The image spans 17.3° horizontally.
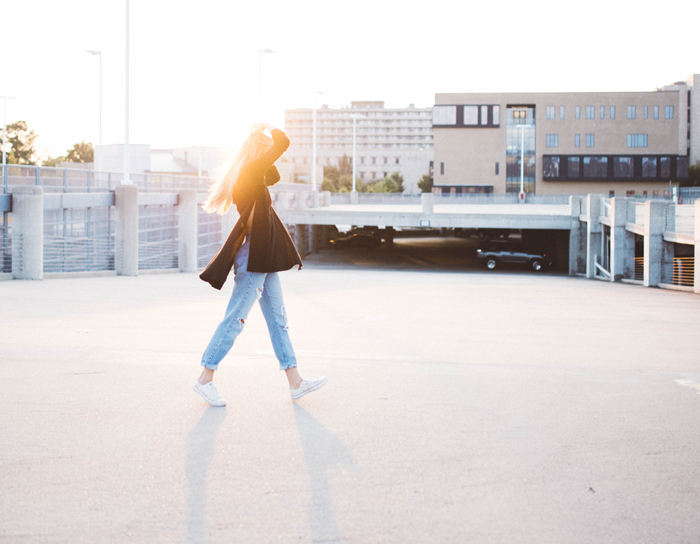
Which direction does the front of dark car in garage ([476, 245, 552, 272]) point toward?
to the viewer's right

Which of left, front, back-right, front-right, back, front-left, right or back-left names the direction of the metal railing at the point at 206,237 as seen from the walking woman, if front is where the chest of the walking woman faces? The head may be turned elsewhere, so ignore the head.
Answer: left

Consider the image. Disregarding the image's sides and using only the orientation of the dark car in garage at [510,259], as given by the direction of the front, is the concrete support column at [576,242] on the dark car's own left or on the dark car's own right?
on the dark car's own right

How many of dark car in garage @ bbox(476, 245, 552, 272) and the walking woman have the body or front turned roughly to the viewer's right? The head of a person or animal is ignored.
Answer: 2

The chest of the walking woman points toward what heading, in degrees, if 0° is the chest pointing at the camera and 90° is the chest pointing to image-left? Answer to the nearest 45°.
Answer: approximately 270°

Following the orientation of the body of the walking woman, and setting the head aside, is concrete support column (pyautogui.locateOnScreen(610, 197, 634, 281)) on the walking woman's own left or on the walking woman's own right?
on the walking woman's own left

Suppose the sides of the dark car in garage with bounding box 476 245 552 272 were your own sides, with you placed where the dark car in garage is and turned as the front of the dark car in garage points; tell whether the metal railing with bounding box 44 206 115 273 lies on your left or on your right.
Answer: on your right
